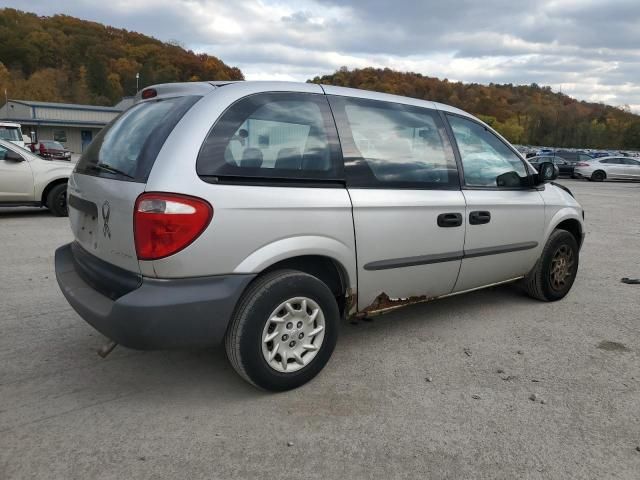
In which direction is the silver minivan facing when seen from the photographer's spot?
facing away from the viewer and to the right of the viewer

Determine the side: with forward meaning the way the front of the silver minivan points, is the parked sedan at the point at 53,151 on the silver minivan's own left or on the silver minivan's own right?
on the silver minivan's own left

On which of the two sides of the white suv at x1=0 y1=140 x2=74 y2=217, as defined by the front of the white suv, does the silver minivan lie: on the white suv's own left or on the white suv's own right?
on the white suv's own right

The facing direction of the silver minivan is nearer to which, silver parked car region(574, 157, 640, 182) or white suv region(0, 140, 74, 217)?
the silver parked car

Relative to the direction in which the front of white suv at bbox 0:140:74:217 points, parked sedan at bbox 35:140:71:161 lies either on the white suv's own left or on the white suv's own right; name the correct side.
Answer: on the white suv's own left
